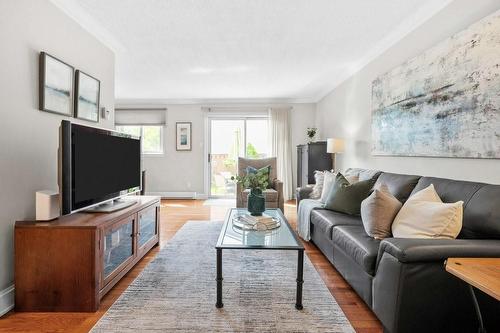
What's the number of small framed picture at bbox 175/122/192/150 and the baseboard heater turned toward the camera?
2

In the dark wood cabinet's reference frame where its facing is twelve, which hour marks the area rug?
The area rug is roughly at 11 o'clock from the dark wood cabinet.

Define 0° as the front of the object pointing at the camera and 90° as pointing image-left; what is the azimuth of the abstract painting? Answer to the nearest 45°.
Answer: approximately 45°

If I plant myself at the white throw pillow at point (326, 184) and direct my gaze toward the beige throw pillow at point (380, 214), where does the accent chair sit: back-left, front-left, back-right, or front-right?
back-right

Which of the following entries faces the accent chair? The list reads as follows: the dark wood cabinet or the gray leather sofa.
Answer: the dark wood cabinet

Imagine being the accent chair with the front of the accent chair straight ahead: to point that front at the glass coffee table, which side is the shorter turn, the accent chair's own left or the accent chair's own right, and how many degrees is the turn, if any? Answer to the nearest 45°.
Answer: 0° — it already faces it
